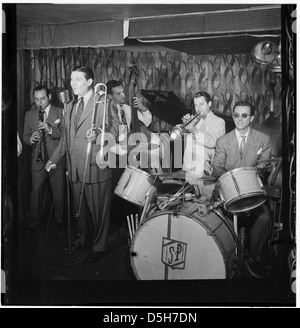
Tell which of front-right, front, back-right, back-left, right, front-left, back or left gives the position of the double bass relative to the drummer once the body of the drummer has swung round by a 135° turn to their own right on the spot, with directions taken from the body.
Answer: front-left

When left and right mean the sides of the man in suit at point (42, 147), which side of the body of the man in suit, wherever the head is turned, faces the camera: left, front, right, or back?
front

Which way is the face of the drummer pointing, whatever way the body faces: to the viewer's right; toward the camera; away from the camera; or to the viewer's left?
toward the camera

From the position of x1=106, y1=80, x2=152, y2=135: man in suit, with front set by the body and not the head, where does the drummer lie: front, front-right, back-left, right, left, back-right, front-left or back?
front-left

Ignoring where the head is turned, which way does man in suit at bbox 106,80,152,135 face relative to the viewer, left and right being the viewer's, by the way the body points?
facing the viewer and to the right of the viewer

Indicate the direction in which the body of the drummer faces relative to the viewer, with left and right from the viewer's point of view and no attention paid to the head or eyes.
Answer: facing the viewer

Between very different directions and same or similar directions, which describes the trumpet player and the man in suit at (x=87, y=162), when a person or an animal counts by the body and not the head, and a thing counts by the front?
same or similar directions

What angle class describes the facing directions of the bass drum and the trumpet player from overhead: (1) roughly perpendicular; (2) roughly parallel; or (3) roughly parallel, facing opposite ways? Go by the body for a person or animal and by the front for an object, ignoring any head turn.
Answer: roughly parallel
